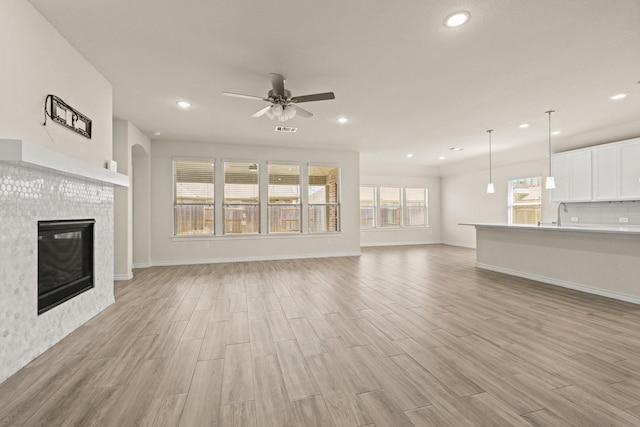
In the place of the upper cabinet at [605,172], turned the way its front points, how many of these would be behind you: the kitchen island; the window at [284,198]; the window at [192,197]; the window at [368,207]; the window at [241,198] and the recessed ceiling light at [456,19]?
0

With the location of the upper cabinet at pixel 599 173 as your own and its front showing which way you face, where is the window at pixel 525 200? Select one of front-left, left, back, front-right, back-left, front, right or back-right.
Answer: right

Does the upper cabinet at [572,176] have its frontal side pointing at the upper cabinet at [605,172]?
no

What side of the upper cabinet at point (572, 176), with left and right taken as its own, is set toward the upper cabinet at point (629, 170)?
left

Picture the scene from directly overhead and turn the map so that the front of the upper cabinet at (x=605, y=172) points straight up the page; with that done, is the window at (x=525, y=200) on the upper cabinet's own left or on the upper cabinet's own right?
on the upper cabinet's own right

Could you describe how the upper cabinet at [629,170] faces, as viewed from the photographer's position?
facing the viewer and to the left of the viewer

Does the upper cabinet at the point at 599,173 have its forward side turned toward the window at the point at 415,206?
no

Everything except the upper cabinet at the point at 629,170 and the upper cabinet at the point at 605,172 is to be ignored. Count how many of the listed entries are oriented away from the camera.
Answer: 0

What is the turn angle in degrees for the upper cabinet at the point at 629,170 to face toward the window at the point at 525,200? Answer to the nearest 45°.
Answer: approximately 90° to its right

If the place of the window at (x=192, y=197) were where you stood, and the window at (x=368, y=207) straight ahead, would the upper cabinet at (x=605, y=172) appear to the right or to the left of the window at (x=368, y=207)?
right
